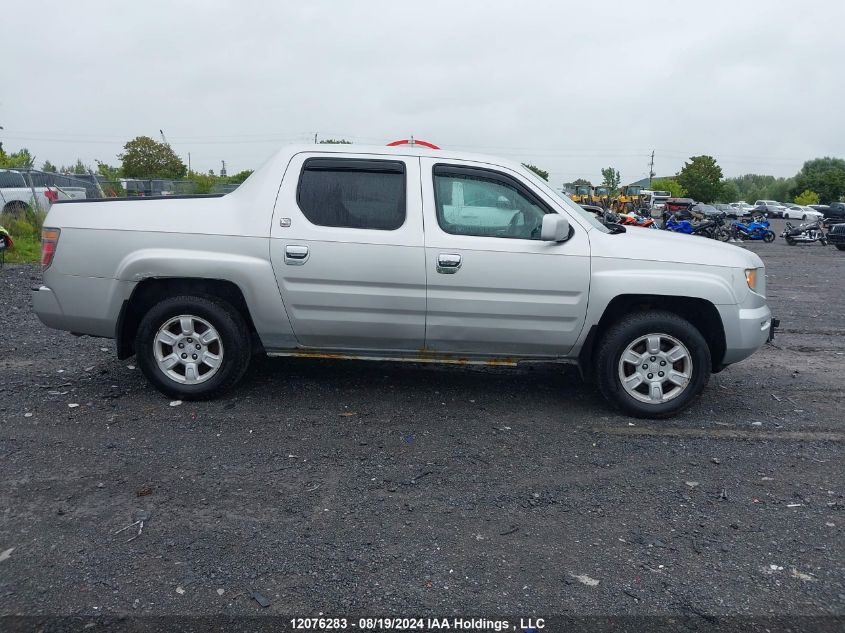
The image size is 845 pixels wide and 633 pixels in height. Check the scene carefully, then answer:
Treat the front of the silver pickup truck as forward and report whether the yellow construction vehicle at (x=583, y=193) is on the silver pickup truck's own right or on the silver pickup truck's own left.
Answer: on the silver pickup truck's own left

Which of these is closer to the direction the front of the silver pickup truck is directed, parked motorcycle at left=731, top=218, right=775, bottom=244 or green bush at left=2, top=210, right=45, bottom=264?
the parked motorcycle

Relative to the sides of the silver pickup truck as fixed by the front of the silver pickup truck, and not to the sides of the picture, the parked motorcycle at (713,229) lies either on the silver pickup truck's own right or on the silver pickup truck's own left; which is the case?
on the silver pickup truck's own left

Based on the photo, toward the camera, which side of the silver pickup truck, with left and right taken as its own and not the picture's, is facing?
right

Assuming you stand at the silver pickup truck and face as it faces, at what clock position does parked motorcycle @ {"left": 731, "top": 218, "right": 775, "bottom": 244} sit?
The parked motorcycle is roughly at 10 o'clock from the silver pickup truck.

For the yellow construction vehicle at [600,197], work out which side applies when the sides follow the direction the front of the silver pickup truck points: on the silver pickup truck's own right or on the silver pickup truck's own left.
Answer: on the silver pickup truck's own left

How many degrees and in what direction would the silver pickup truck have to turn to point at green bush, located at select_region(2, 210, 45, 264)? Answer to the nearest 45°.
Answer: approximately 135° to its left
